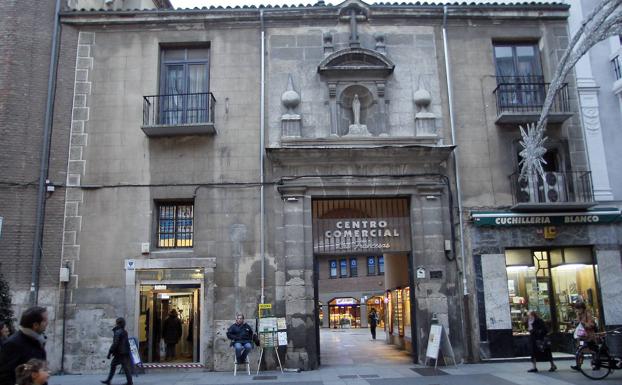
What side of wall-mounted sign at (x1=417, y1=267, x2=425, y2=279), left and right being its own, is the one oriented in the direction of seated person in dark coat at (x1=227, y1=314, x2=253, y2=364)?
right

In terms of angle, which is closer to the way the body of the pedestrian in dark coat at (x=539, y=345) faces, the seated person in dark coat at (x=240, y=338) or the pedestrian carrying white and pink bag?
the seated person in dark coat

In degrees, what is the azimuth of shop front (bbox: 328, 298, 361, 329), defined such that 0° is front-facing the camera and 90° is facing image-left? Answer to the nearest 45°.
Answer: approximately 0°

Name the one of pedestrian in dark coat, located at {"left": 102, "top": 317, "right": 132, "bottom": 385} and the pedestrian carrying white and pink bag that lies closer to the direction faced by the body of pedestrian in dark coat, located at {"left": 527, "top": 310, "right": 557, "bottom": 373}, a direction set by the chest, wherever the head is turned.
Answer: the pedestrian in dark coat

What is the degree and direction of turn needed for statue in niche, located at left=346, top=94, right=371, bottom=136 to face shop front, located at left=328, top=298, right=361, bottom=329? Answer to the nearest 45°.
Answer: approximately 180°

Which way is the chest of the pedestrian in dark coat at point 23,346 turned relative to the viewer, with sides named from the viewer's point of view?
facing to the right of the viewer

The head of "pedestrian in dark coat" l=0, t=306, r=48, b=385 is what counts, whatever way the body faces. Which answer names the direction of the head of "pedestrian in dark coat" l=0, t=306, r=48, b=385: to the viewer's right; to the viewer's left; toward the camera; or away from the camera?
to the viewer's right

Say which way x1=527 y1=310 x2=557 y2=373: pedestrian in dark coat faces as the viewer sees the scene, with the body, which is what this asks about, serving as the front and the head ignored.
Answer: to the viewer's left

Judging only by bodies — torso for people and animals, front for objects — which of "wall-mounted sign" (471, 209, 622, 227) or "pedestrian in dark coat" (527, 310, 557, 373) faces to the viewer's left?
the pedestrian in dark coat
